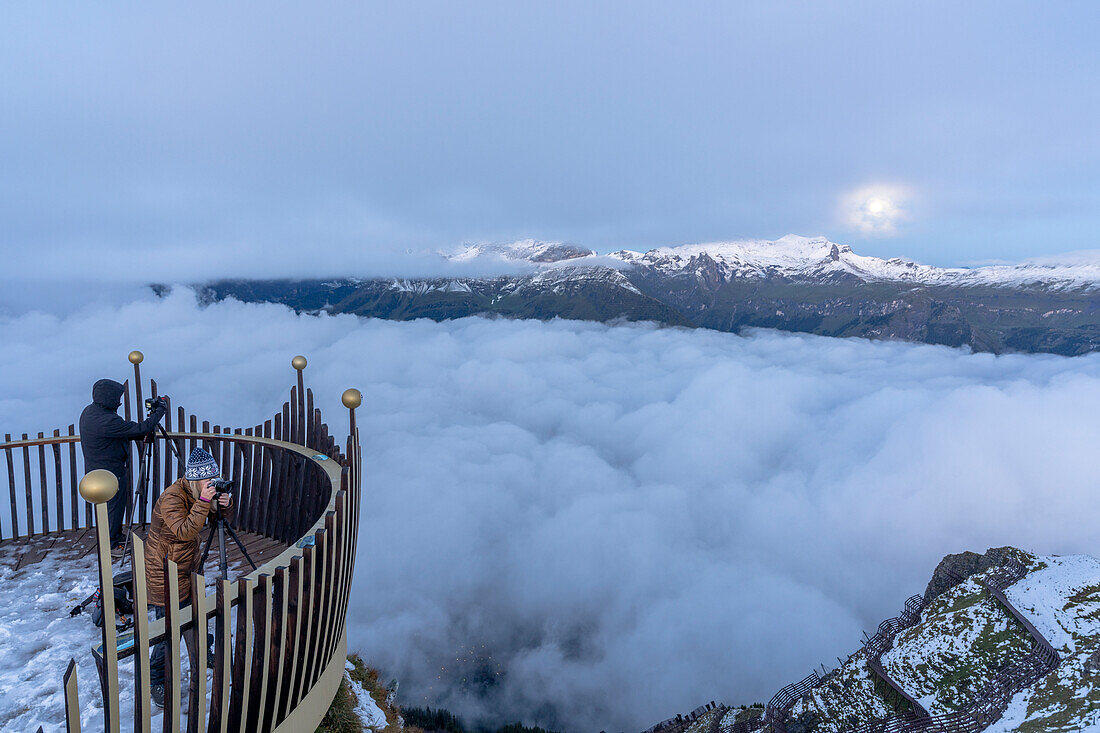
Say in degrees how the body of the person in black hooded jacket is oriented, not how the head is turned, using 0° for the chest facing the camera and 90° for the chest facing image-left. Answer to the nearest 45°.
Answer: approximately 225°

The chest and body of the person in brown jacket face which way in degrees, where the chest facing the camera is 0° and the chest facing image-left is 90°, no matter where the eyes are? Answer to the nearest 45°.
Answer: approximately 270°

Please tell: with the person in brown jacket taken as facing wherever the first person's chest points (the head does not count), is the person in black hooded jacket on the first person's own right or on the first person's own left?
on the first person's own left
